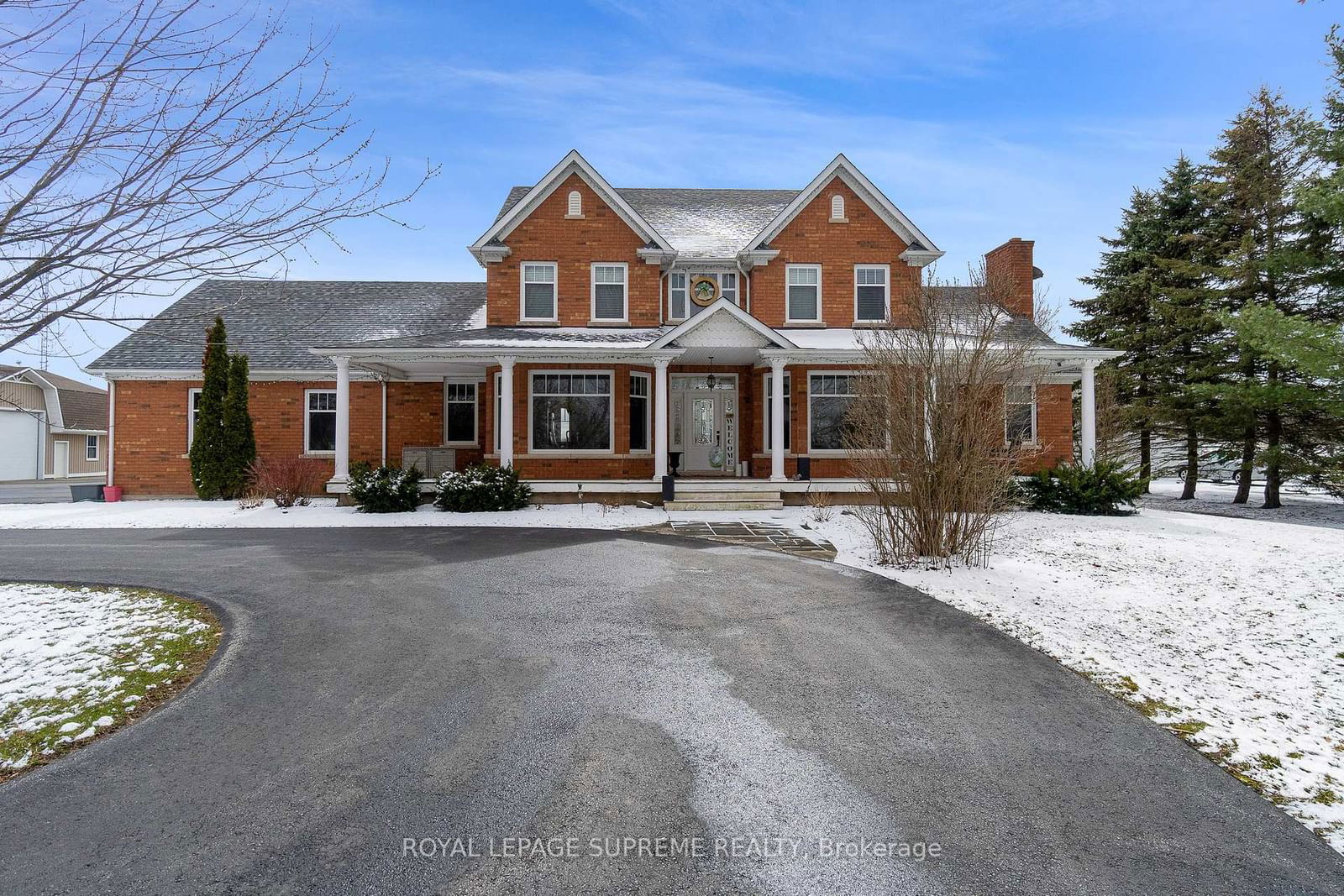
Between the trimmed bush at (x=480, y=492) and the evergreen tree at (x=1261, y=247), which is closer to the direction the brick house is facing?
the trimmed bush

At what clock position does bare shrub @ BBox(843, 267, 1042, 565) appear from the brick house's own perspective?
The bare shrub is roughly at 11 o'clock from the brick house.

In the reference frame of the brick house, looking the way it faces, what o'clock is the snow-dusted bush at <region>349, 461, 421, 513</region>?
The snow-dusted bush is roughly at 2 o'clock from the brick house.

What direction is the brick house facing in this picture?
toward the camera

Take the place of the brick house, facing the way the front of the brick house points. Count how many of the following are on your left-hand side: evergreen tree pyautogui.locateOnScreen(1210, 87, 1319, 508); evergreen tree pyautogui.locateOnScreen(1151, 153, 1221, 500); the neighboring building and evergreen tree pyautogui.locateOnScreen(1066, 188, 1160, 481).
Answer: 3

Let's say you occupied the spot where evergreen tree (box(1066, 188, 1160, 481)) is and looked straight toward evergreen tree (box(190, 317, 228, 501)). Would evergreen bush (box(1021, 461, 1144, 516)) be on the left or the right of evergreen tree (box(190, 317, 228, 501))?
left

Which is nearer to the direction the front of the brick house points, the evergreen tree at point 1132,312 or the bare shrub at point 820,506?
the bare shrub

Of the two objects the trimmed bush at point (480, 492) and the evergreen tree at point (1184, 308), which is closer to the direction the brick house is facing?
the trimmed bush

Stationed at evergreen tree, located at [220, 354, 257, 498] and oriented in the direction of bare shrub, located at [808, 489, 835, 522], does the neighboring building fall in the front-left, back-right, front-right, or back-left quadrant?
back-left

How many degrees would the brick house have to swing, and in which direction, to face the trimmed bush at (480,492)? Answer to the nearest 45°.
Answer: approximately 45° to its right

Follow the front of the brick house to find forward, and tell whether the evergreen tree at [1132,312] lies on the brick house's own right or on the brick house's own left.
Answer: on the brick house's own left

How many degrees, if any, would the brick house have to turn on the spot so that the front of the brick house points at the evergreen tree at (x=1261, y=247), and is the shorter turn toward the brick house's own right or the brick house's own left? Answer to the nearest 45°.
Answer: approximately 90° to the brick house's own left

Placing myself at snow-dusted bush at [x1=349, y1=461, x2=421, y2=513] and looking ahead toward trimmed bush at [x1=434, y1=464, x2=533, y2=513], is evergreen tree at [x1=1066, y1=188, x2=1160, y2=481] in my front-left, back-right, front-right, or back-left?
front-left

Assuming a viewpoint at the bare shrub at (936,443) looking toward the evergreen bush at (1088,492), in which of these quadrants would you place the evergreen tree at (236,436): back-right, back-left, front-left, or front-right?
back-left

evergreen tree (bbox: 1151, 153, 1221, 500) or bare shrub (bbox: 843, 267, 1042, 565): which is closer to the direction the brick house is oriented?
the bare shrub

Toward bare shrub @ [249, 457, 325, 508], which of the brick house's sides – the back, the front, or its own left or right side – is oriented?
right

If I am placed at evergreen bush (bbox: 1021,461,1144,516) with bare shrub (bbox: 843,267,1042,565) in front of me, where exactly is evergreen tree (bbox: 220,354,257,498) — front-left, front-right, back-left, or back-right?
front-right

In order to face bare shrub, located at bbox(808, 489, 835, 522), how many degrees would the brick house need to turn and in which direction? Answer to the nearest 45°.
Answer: approximately 45° to its left
